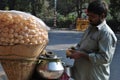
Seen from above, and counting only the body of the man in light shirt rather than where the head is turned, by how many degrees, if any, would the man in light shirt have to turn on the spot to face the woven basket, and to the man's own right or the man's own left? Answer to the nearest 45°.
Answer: approximately 45° to the man's own right

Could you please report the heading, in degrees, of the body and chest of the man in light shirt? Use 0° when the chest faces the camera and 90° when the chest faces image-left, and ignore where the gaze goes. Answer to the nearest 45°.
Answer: approximately 45°
